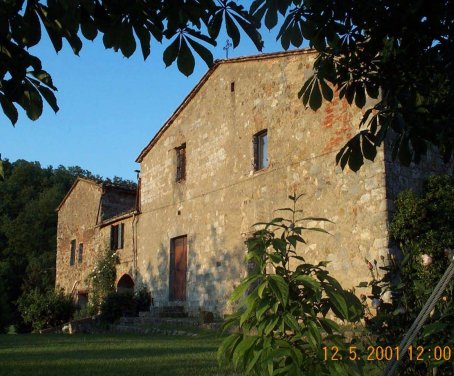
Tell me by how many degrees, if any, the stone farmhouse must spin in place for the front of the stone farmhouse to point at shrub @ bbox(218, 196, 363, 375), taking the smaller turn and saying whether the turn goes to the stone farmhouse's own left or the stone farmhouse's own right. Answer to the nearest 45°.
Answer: approximately 45° to the stone farmhouse's own left

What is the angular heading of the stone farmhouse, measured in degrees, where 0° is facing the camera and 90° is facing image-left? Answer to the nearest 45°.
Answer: approximately 45°

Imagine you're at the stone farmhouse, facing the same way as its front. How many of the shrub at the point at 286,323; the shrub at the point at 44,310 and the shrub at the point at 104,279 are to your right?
2

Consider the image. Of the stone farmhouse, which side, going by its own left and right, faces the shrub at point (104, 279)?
right

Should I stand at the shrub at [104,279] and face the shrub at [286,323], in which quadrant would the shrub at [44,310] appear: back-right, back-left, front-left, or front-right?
back-right

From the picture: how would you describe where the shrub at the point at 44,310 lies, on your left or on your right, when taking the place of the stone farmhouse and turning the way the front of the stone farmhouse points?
on your right
